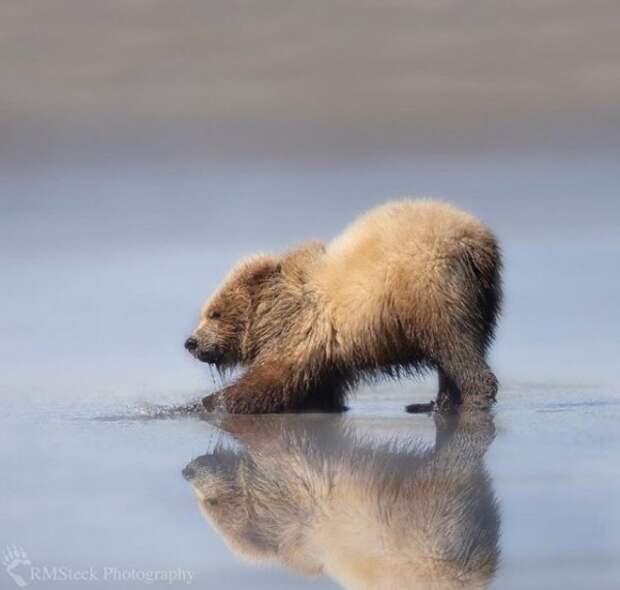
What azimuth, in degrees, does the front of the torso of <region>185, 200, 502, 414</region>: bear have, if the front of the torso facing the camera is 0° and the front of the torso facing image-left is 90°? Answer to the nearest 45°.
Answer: approximately 90°
